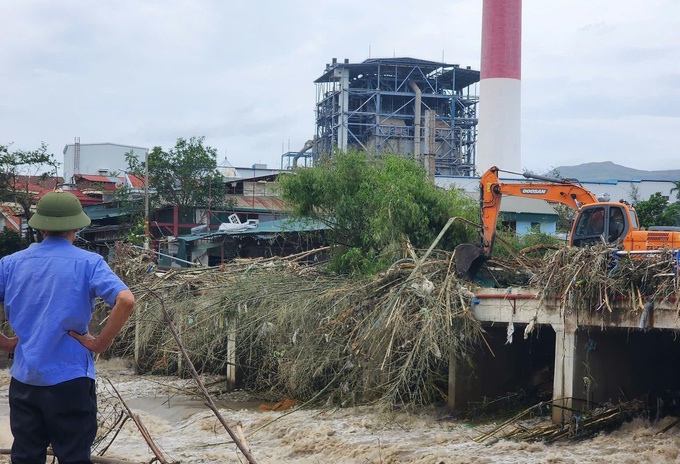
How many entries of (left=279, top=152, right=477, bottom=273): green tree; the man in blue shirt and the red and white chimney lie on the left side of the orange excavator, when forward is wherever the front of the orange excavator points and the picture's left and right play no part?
1

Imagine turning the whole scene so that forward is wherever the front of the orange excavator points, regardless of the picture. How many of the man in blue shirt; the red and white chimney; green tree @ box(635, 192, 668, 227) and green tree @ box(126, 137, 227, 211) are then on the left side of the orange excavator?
1

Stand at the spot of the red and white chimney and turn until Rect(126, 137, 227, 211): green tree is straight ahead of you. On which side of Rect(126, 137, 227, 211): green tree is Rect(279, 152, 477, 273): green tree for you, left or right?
left

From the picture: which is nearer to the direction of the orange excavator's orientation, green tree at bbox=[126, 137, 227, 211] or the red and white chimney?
the green tree

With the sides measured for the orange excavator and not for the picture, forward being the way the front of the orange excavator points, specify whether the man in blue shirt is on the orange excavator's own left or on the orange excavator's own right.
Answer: on the orange excavator's own left

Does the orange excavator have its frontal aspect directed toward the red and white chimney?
no

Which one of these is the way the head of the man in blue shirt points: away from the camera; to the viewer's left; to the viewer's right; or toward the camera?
away from the camera

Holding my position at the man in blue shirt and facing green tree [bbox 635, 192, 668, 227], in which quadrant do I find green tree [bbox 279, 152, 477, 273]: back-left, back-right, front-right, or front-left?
front-left

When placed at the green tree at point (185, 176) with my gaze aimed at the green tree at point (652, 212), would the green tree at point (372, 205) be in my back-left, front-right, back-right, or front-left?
front-right

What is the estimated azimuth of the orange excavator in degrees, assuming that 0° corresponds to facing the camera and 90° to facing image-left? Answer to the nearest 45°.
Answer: approximately 90°

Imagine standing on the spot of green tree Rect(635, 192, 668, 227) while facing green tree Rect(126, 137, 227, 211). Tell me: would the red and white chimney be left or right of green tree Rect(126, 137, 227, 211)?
right

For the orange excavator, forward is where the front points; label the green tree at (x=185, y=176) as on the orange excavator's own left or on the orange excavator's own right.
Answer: on the orange excavator's own right

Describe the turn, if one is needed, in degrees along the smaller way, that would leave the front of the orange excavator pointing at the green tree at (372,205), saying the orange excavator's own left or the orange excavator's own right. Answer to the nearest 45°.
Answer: approximately 45° to the orange excavator's own right
